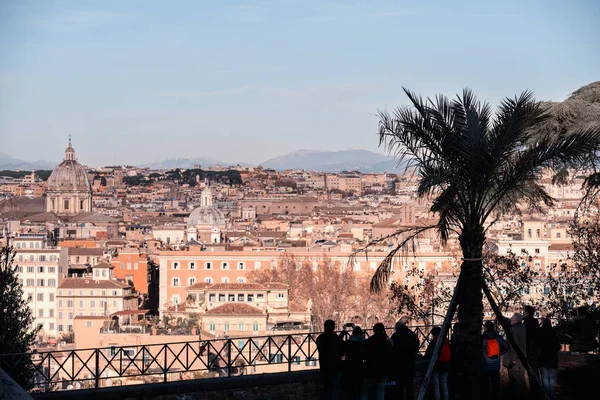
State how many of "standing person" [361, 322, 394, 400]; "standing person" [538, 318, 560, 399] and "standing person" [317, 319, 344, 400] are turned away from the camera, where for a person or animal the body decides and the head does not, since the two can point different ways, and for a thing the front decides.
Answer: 3

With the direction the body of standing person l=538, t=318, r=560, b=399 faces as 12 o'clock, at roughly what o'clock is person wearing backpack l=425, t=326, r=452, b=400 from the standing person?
The person wearing backpack is roughly at 8 o'clock from the standing person.

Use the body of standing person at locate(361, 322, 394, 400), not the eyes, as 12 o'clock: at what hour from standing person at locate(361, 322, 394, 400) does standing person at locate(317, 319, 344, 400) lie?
standing person at locate(317, 319, 344, 400) is roughly at 9 o'clock from standing person at locate(361, 322, 394, 400).

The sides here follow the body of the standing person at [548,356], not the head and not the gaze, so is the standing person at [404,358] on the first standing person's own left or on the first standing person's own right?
on the first standing person's own left

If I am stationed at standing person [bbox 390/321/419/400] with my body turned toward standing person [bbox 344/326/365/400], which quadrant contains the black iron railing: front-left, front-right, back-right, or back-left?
front-right

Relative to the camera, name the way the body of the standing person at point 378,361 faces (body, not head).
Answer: away from the camera

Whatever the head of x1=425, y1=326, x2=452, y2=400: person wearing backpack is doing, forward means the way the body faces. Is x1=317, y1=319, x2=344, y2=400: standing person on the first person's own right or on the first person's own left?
on the first person's own left

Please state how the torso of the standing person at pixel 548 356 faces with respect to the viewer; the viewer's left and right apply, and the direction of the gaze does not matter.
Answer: facing away from the viewer

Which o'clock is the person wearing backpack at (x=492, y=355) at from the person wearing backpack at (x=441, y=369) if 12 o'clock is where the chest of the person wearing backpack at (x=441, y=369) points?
the person wearing backpack at (x=492, y=355) is roughly at 4 o'clock from the person wearing backpack at (x=441, y=369).

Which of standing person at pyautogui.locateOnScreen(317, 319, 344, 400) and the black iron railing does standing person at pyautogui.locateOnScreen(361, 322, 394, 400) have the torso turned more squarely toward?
the black iron railing

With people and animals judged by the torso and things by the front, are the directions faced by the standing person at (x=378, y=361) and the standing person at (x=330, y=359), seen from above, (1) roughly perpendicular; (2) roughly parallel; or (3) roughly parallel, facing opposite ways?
roughly parallel

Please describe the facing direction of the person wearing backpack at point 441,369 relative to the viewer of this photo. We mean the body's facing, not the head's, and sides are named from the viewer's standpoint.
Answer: facing away from the viewer and to the left of the viewer

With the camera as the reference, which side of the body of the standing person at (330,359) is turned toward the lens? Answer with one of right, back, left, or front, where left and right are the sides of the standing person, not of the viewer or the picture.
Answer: back
